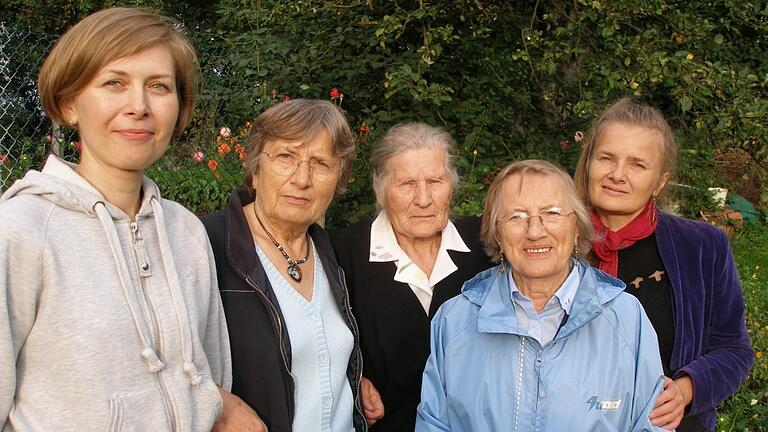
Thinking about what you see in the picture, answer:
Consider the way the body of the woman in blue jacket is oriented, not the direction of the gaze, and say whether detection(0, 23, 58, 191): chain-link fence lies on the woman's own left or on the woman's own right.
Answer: on the woman's own right

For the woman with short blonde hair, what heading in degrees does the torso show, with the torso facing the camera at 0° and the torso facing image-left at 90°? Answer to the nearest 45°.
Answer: approximately 315°

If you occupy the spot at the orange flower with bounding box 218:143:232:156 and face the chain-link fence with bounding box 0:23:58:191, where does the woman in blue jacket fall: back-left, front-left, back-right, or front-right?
back-left

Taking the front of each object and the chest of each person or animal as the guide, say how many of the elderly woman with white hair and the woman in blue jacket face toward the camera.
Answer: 2

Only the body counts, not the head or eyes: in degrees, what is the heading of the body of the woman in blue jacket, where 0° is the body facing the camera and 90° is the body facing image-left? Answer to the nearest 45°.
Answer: approximately 0°

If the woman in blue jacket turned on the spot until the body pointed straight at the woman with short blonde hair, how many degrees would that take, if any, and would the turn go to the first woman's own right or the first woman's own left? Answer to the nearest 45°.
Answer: approximately 45° to the first woman's own right

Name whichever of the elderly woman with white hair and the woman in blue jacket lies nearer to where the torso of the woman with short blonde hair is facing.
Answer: the woman in blue jacket

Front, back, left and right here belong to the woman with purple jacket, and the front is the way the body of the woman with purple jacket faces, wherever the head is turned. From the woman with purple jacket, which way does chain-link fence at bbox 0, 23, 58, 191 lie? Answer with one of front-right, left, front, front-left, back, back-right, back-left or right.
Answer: front-right

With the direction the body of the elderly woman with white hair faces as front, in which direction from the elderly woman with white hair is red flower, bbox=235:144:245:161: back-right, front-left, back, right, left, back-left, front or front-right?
back-right

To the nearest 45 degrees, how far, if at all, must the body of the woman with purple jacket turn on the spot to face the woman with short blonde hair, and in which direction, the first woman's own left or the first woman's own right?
0° — they already face them
